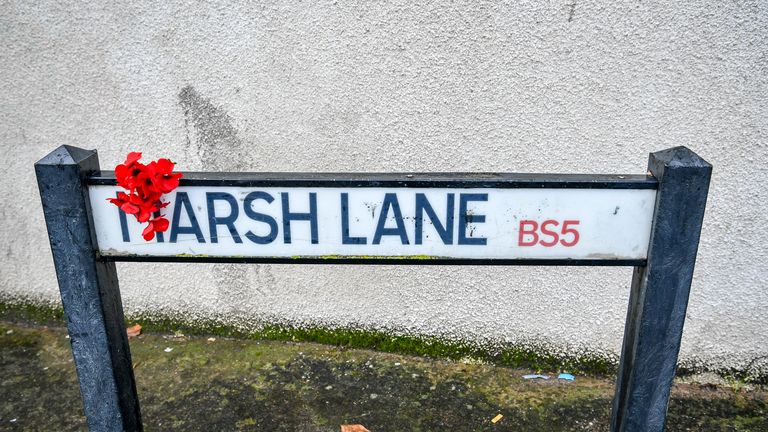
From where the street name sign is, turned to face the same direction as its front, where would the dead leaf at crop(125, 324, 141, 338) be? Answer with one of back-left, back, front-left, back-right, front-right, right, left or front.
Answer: back-right

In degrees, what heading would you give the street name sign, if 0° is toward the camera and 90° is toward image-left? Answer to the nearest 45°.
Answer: approximately 0°
